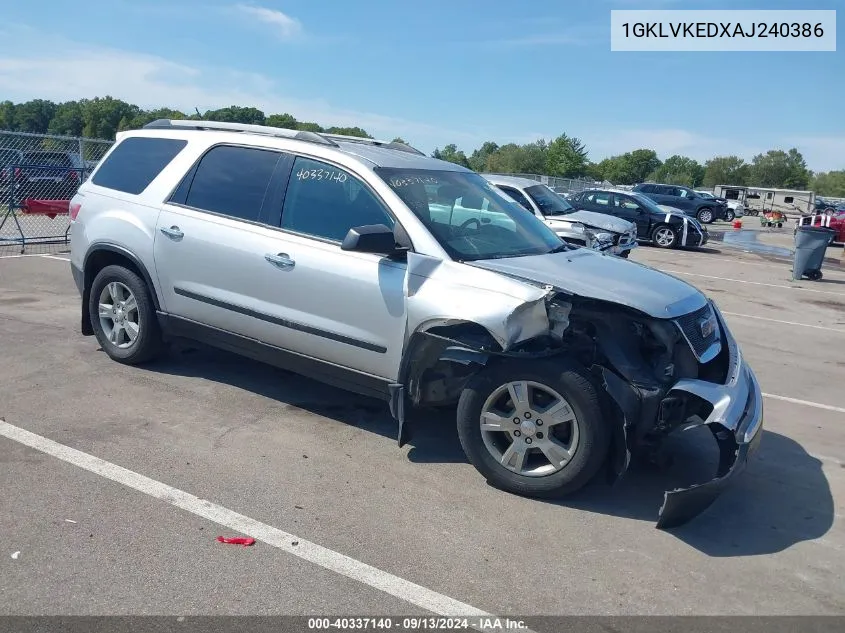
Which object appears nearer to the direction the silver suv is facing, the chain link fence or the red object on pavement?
the red object on pavement

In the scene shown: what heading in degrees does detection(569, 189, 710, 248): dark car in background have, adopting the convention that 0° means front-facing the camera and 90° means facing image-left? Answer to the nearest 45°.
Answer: approximately 315°

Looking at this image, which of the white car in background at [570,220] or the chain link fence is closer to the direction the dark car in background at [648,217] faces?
the white car in background

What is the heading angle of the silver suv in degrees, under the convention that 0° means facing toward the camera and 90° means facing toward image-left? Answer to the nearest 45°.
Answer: approximately 315°

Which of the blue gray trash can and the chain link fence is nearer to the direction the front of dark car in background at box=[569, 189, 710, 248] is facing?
the blue gray trash can

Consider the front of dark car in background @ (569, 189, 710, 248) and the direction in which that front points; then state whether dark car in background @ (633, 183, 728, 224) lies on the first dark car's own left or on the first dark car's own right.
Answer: on the first dark car's own left

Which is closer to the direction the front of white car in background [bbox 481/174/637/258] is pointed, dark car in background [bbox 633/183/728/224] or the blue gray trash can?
the blue gray trash can

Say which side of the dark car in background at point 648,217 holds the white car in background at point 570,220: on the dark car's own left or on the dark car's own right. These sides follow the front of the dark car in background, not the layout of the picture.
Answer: on the dark car's own right
